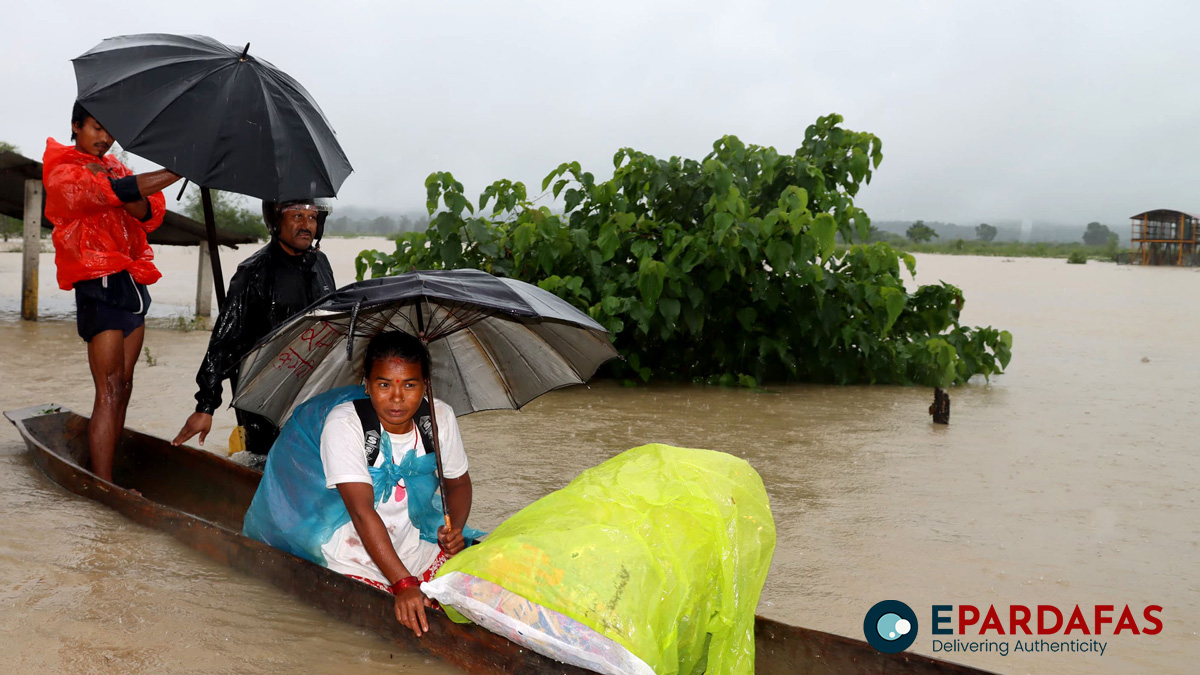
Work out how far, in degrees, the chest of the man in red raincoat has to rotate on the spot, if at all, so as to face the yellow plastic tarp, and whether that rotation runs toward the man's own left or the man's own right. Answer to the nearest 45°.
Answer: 0° — they already face it

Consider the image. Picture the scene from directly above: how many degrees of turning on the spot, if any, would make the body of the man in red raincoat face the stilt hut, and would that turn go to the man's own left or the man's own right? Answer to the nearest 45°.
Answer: approximately 90° to the man's own left

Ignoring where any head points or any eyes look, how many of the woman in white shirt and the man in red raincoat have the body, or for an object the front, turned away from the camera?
0

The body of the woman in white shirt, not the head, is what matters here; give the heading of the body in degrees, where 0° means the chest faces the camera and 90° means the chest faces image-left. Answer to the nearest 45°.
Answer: approximately 0°

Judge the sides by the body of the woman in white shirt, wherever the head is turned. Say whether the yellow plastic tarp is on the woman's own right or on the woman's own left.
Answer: on the woman's own left

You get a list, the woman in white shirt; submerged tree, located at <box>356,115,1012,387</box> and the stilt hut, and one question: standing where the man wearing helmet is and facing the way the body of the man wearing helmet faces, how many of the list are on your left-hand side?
2

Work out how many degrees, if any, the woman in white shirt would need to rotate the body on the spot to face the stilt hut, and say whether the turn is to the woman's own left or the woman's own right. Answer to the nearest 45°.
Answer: approximately 135° to the woman's own left

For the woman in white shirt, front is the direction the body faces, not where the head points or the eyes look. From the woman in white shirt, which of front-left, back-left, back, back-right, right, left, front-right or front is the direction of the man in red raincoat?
back-right
